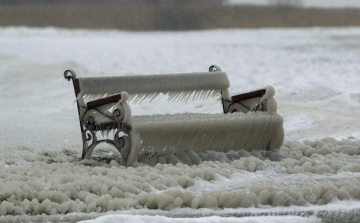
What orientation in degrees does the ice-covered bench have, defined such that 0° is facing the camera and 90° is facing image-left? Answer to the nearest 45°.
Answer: approximately 315°
